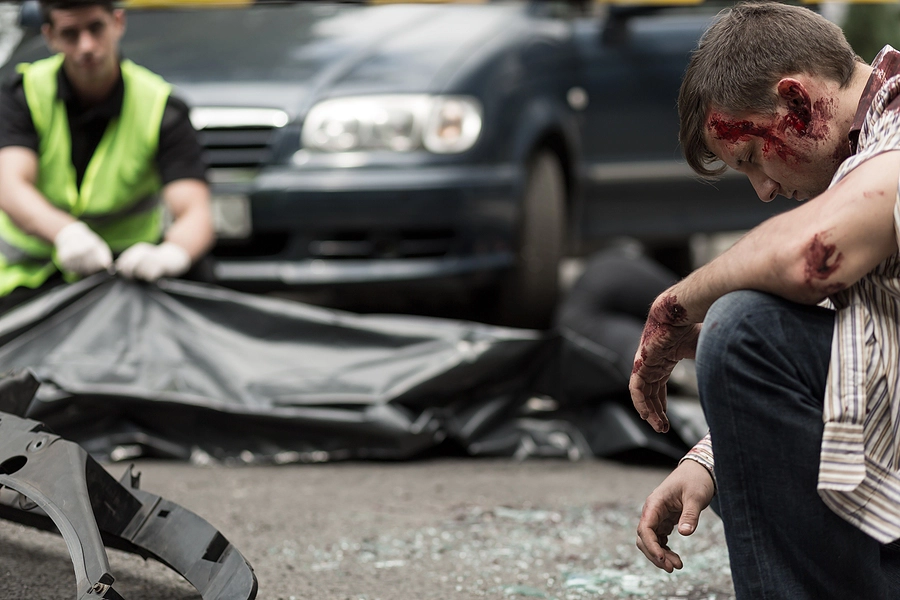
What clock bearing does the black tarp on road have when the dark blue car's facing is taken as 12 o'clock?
The black tarp on road is roughly at 11 o'clock from the dark blue car.

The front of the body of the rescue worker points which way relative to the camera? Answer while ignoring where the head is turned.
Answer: toward the camera

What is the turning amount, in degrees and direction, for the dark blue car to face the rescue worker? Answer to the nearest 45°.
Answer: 0° — it already faces them

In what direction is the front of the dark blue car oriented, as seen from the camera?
facing the viewer and to the left of the viewer

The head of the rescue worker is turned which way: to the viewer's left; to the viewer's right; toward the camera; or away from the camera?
toward the camera

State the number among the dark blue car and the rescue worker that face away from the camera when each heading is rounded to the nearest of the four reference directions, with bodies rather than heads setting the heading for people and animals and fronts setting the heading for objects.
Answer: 0
